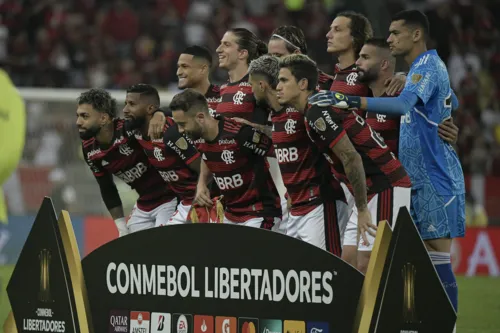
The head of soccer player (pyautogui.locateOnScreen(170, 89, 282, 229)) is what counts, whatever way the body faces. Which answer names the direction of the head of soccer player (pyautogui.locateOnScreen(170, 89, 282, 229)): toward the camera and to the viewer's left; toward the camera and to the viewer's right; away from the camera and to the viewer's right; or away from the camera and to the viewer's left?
toward the camera and to the viewer's left

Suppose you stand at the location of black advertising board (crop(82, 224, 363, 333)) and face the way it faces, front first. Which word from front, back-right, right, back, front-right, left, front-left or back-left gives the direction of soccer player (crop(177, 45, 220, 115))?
back

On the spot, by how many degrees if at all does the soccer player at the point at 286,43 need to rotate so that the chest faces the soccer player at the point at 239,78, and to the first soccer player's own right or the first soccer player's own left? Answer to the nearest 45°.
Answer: approximately 45° to the first soccer player's own right

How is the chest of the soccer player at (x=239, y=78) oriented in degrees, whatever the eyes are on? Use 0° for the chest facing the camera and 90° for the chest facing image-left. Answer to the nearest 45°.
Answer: approximately 45°

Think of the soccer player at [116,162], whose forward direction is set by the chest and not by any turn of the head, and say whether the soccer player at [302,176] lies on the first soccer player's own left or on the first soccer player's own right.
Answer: on the first soccer player's own left
